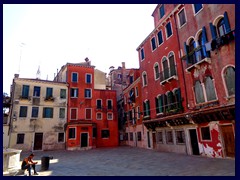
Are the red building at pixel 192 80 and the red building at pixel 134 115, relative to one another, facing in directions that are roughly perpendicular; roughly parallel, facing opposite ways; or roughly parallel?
roughly parallel

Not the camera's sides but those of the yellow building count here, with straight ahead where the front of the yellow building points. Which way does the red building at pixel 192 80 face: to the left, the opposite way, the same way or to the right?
to the right

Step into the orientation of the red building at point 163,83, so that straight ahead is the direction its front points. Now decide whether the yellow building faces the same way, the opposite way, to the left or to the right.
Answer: to the left

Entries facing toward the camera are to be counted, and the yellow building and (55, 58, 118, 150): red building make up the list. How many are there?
2

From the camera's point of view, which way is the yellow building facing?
toward the camera

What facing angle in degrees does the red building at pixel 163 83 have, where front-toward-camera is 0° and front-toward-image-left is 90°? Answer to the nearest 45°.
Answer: approximately 45°

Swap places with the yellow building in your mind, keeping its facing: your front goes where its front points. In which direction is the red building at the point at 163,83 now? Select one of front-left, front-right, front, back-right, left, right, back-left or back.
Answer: front-left

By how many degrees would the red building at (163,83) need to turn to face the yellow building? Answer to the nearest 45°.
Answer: approximately 45° to its right

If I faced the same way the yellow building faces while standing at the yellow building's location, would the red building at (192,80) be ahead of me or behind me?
ahead

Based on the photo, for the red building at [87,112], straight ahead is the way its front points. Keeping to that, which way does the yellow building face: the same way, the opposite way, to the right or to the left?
the same way

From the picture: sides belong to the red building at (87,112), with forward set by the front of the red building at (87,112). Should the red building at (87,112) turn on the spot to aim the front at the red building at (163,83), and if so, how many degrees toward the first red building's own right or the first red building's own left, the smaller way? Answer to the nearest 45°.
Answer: approximately 45° to the first red building's own left

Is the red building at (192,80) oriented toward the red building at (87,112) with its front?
no

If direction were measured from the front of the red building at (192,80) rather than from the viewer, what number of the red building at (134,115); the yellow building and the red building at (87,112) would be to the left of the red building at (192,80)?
0

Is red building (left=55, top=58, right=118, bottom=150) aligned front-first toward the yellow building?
no

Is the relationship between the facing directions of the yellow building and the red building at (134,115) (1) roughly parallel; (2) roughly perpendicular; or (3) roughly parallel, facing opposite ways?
roughly perpendicular

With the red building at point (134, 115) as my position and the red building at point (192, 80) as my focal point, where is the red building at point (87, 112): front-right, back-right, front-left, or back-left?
back-right

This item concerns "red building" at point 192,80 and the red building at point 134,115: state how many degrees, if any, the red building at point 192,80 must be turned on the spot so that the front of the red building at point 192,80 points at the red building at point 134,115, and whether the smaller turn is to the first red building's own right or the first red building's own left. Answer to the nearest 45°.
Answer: approximately 90° to the first red building's own right

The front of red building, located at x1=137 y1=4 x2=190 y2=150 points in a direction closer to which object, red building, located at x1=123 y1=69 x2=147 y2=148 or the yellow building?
the yellow building

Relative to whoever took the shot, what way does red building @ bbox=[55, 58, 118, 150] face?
facing the viewer

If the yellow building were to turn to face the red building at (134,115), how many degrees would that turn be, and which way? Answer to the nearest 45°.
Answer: approximately 90° to its left
